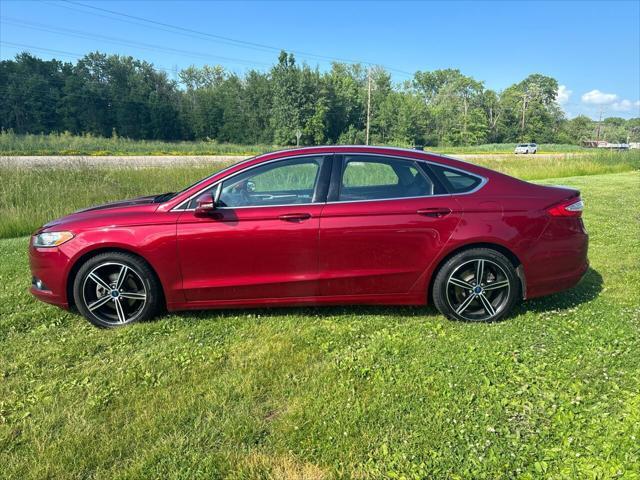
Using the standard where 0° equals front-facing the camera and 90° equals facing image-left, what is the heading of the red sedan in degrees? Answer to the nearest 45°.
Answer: approximately 90°
